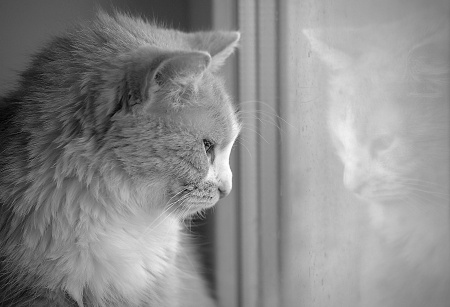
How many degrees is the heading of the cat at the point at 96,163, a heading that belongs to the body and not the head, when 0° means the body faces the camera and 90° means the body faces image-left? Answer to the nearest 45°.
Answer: approximately 270°
